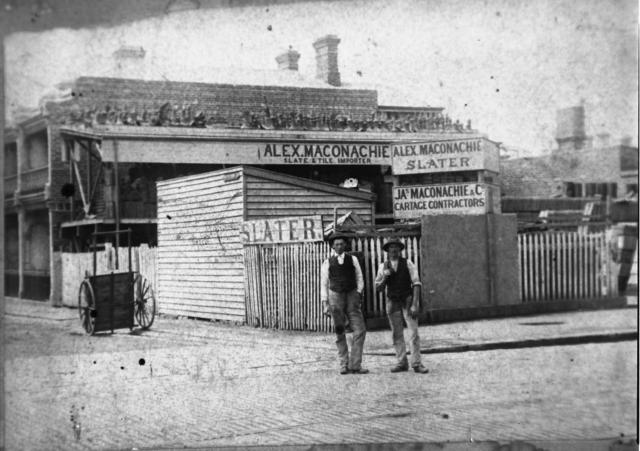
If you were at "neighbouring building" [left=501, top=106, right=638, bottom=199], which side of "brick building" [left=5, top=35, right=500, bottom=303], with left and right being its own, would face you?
left

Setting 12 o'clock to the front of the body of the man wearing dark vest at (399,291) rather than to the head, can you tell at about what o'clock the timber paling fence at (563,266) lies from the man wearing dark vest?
The timber paling fence is roughly at 8 o'clock from the man wearing dark vest.

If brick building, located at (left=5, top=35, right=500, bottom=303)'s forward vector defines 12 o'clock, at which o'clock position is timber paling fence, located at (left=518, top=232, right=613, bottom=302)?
The timber paling fence is roughly at 9 o'clock from the brick building.

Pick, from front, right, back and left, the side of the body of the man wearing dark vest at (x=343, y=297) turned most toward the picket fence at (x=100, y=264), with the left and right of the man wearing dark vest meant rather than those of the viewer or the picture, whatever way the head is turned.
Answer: right

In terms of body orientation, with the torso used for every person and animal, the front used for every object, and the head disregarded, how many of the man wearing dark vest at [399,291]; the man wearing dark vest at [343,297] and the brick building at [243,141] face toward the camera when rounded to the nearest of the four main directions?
3

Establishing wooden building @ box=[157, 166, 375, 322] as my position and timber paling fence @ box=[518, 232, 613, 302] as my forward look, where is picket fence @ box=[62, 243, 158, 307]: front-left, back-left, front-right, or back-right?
back-left

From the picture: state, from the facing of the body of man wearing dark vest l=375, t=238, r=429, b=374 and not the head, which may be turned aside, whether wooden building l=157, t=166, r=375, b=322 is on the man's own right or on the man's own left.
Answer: on the man's own right
